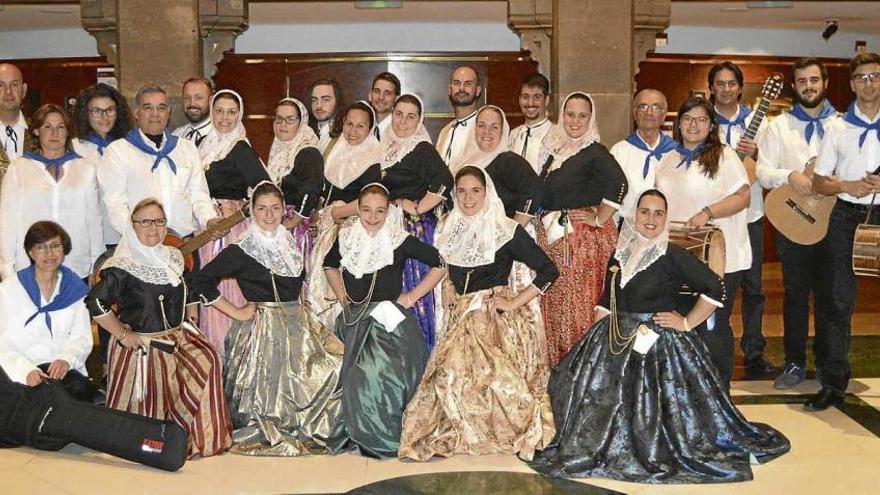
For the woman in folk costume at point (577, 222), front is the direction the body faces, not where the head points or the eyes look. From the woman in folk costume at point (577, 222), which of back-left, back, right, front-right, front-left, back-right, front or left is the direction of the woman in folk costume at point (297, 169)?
front-right

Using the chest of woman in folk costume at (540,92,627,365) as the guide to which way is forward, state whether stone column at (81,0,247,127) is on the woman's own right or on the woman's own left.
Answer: on the woman's own right

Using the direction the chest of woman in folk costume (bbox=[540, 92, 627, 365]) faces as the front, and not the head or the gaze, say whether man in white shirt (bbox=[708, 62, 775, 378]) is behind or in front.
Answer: behind

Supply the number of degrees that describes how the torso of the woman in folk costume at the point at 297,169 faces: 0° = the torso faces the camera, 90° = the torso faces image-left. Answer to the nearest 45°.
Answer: approximately 45°

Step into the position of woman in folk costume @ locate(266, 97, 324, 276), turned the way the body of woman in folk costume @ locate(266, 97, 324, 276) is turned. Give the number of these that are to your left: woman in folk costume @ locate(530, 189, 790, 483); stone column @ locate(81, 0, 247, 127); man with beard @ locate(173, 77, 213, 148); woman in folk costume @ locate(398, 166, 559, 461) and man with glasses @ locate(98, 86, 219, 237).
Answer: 2

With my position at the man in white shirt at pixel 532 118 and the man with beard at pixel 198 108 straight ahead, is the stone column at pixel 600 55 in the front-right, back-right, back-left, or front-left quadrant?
back-right

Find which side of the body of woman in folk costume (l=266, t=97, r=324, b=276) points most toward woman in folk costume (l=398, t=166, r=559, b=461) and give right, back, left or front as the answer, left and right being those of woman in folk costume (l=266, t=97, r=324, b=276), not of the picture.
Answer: left
